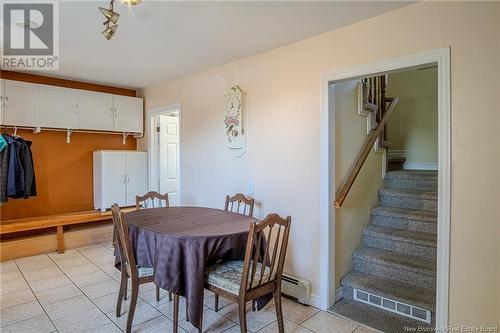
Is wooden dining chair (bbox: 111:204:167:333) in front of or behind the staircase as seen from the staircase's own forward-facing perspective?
in front

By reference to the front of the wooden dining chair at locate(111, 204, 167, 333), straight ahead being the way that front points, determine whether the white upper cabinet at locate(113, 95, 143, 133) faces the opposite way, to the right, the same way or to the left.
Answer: to the right

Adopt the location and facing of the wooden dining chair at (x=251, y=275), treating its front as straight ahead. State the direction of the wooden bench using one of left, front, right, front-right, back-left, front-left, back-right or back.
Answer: front

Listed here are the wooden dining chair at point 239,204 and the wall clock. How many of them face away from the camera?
0

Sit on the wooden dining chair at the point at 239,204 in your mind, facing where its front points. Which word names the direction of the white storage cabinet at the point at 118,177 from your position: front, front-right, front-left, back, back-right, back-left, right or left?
right

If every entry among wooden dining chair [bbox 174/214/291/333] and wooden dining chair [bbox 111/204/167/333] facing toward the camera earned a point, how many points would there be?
0

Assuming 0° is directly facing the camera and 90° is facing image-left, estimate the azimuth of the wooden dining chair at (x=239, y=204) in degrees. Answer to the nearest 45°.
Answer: approximately 45°

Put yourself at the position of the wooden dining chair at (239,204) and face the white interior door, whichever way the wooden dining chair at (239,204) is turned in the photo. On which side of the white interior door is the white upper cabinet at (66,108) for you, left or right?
left

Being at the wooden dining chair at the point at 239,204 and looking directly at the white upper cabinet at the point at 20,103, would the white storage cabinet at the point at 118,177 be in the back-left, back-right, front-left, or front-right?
front-right

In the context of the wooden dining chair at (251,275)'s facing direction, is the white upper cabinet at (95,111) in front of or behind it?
in front
